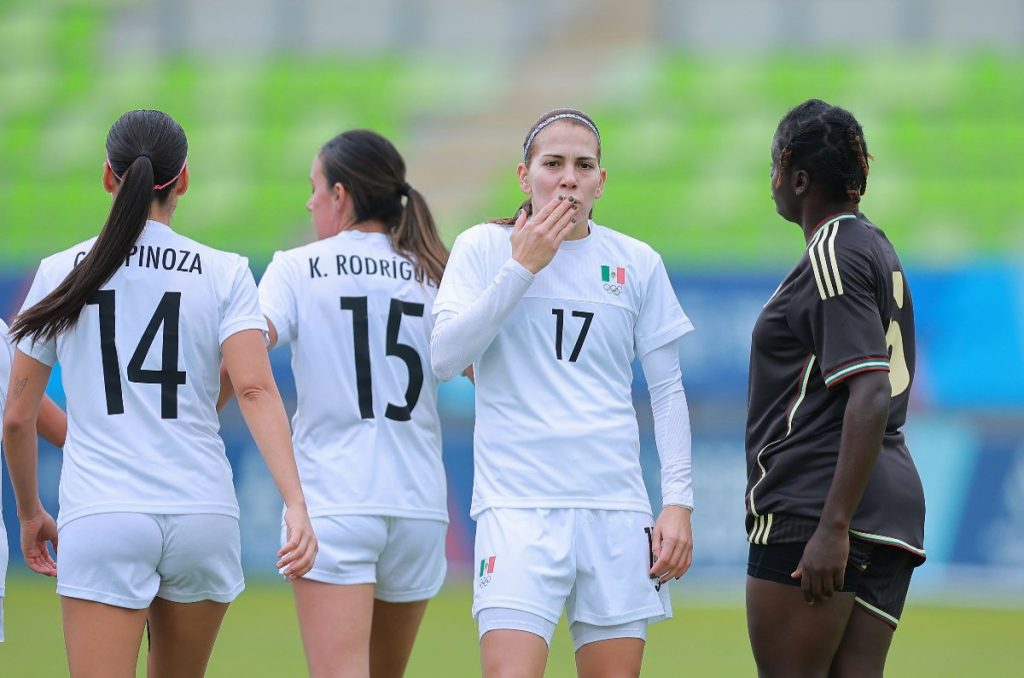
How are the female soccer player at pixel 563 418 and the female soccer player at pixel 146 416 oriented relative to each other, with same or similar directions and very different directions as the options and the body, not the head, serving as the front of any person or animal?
very different directions

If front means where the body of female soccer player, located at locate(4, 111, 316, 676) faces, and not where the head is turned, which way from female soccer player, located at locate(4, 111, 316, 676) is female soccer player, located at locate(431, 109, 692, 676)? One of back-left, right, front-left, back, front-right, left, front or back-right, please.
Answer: right

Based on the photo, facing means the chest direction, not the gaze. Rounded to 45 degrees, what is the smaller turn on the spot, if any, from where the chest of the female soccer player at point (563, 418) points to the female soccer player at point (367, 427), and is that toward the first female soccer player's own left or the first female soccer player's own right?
approximately 135° to the first female soccer player's own right

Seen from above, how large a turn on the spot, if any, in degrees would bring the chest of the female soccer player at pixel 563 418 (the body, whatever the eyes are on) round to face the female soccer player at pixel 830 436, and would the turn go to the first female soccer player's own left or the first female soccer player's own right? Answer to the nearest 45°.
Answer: approximately 90° to the first female soccer player's own left

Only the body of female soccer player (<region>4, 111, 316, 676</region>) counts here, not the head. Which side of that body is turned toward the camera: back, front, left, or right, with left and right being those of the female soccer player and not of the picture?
back

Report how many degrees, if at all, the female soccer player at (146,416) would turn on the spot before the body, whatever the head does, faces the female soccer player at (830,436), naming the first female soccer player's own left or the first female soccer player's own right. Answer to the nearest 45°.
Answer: approximately 90° to the first female soccer player's own right

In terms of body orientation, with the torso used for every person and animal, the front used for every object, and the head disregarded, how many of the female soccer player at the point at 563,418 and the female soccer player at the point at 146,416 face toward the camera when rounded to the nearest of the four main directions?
1

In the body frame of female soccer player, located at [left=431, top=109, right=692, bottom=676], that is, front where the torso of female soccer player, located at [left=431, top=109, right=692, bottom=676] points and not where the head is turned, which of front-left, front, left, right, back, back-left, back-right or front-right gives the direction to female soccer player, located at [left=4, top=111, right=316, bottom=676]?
right

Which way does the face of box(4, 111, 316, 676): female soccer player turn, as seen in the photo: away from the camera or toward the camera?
away from the camera

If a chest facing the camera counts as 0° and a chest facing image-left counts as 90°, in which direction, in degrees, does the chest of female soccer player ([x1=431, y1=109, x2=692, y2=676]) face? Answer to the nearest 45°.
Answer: approximately 0°

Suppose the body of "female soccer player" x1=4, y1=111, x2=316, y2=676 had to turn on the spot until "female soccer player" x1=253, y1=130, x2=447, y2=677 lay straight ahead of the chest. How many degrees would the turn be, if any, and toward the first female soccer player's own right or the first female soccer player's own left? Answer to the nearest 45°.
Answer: approximately 45° to the first female soccer player's own right
